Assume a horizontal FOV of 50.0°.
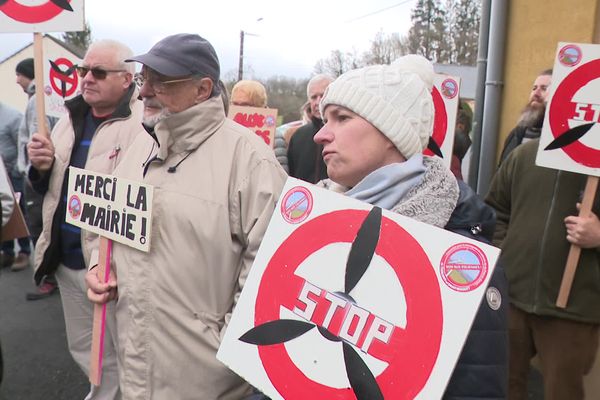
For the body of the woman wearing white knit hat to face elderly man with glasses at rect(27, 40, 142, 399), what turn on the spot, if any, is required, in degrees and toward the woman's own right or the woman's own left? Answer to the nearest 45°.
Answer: approximately 45° to the woman's own right

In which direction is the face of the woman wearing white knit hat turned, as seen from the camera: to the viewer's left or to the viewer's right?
to the viewer's left

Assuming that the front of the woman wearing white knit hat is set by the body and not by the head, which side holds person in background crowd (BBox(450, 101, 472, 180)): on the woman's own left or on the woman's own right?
on the woman's own right

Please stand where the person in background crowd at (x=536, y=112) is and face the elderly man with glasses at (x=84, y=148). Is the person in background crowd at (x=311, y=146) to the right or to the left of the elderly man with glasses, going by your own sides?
right

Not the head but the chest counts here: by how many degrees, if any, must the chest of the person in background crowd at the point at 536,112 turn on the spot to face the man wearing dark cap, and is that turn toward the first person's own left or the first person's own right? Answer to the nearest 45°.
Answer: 0° — they already face them

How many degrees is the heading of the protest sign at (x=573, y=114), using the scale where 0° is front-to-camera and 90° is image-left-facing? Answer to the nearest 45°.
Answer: approximately 0°

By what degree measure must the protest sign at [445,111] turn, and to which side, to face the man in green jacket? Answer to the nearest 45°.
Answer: approximately 45° to its left

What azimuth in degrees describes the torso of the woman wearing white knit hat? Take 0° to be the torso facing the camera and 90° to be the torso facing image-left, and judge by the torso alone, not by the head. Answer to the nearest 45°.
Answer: approximately 90°
